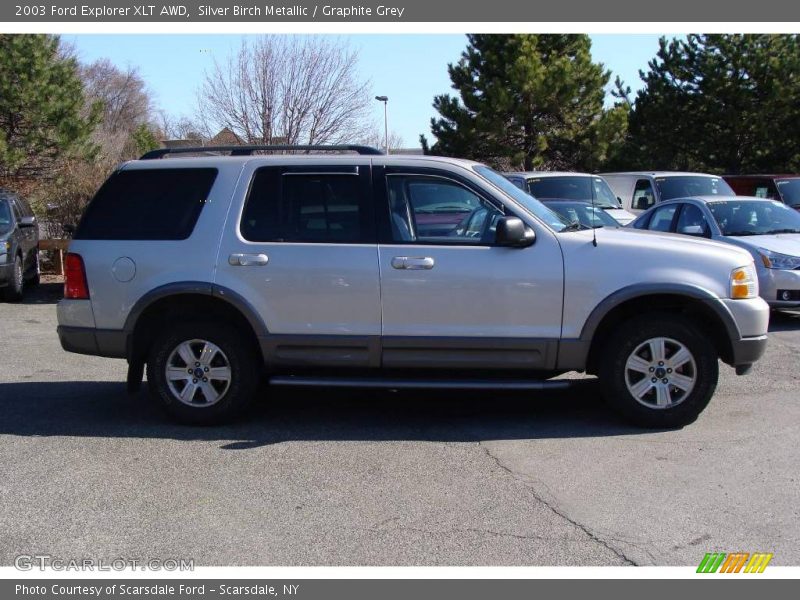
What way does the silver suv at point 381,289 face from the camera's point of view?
to the viewer's right

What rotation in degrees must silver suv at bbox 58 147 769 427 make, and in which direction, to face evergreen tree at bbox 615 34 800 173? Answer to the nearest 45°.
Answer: approximately 45° to its left

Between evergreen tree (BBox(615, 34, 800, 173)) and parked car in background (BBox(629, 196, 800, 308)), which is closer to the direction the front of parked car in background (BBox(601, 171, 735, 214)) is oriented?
the parked car in background

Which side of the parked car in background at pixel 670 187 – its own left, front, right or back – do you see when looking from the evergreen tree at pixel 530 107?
back

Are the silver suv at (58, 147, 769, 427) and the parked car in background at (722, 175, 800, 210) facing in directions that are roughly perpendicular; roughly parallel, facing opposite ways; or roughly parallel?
roughly perpendicular

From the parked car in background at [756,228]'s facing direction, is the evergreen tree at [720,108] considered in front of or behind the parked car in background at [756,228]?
behind

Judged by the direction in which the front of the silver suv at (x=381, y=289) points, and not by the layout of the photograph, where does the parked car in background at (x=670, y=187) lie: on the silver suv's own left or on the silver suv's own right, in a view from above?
on the silver suv's own left

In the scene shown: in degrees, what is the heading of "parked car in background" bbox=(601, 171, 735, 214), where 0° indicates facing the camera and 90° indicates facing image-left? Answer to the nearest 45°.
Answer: approximately 315°

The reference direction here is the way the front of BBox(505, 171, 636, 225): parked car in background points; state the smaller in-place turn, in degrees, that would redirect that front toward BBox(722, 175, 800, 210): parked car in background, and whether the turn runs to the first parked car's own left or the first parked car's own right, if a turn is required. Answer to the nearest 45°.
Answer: approximately 90° to the first parked car's own left
